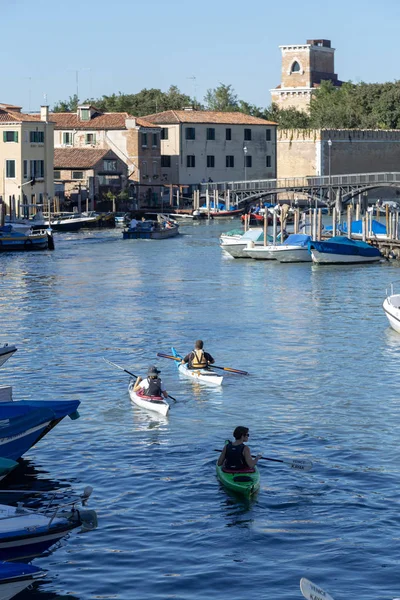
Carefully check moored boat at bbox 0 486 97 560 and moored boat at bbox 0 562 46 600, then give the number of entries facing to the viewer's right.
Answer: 2

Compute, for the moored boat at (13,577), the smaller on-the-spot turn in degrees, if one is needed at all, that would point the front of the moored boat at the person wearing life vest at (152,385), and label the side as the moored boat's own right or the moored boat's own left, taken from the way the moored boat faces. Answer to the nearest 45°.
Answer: approximately 90° to the moored boat's own left

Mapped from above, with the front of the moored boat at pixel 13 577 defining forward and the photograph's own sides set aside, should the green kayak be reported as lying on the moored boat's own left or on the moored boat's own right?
on the moored boat's own left

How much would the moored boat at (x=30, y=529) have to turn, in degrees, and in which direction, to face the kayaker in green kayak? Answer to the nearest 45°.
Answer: approximately 45° to its left

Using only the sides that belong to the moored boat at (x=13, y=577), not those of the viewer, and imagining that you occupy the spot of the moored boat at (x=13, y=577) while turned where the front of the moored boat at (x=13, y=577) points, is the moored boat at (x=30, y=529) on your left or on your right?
on your left

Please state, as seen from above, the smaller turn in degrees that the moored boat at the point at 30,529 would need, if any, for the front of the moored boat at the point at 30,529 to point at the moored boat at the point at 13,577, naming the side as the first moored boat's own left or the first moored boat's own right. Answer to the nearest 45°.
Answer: approximately 90° to the first moored boat's own right

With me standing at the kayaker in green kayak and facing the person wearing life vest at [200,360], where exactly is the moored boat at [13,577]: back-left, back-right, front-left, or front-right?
back-left

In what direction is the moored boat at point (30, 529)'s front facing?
to the viewer's right

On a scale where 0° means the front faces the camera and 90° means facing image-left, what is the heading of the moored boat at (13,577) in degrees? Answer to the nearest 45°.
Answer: approximately 270°

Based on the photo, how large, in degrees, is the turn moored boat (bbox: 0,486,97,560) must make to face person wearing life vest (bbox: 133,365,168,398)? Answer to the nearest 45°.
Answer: approximately 90° to its left

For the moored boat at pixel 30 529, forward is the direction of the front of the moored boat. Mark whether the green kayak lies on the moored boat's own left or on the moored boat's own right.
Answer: on the moored boat's own left
